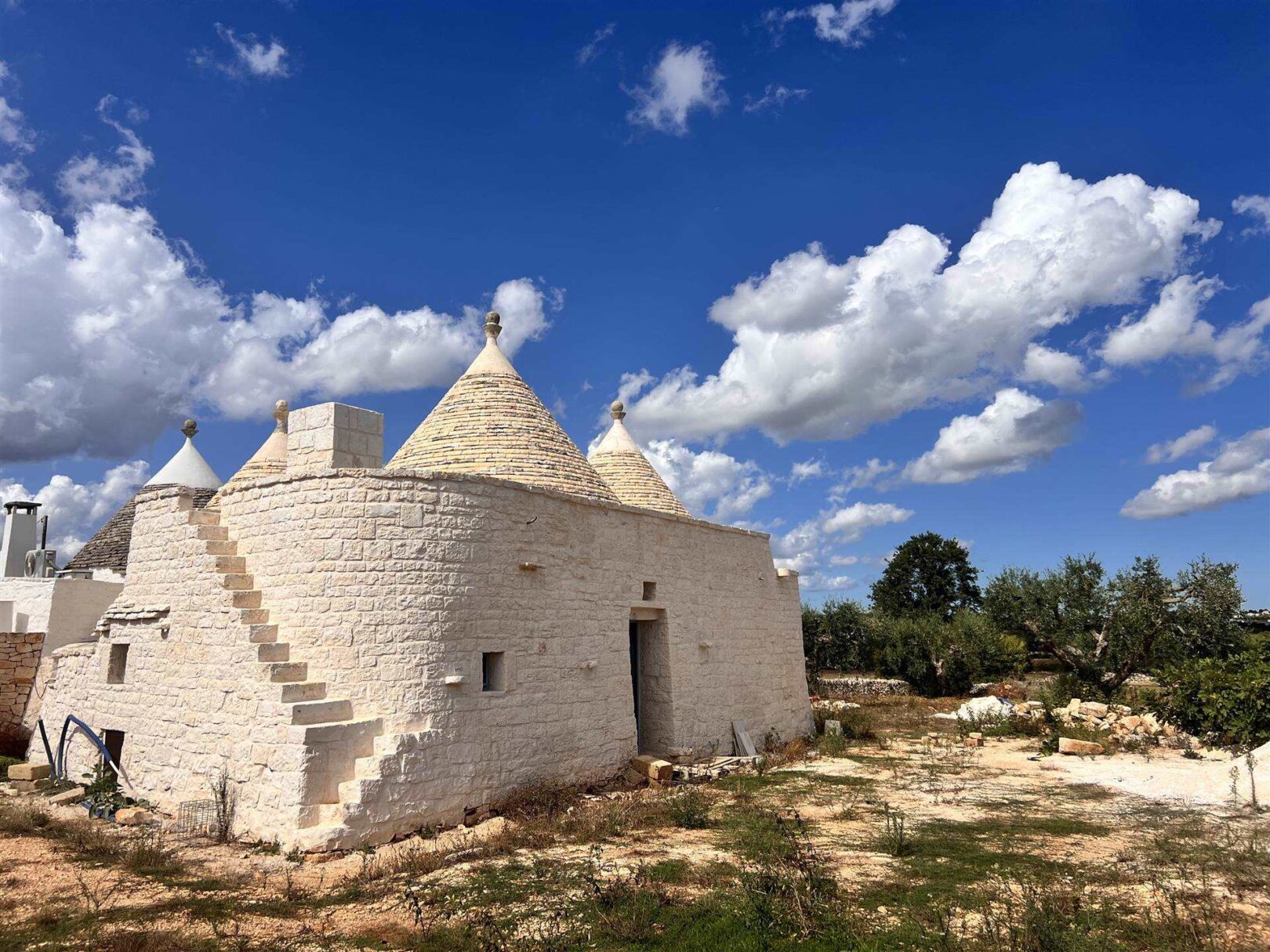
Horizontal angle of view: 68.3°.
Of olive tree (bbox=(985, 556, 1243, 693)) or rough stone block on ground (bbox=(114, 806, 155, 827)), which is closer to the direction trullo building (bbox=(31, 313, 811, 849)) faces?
the olive tree

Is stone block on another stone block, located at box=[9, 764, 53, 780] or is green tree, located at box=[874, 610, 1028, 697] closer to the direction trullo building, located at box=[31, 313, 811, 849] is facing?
the green tree

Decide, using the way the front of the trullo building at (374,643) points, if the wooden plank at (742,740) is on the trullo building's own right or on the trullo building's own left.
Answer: on the trullo building's own left

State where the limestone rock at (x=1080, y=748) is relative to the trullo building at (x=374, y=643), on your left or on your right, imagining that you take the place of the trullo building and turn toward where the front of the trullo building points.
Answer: on your left

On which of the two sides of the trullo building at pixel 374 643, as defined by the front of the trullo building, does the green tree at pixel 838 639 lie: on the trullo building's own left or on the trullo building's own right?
on the trullo building's own left

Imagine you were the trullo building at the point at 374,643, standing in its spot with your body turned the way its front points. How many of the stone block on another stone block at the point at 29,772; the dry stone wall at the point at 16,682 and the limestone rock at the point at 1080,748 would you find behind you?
2

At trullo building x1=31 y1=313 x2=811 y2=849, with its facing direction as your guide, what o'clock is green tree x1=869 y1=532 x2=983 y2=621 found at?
The green tree is roughly at 9 o'clock from the trullo building.

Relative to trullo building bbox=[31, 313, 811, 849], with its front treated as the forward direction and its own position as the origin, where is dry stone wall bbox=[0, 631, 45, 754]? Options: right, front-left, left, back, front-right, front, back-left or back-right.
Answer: back

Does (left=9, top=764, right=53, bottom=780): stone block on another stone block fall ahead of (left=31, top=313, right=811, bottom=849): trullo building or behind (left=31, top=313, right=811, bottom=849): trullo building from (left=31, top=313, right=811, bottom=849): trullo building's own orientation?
behind

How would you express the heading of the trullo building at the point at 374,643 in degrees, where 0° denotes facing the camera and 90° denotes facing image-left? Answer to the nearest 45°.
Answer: approximately 315°

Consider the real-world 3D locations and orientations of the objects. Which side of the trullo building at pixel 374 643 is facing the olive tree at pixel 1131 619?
left
